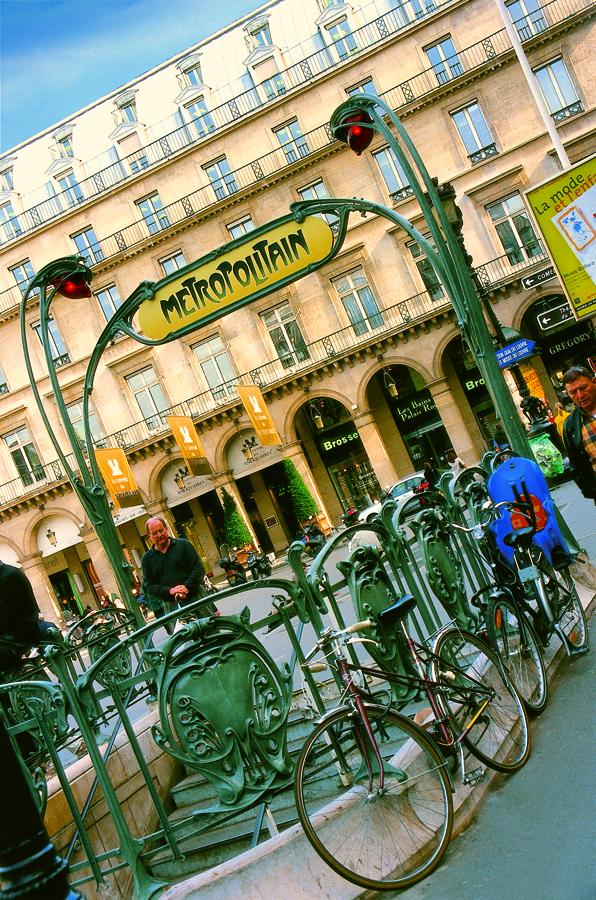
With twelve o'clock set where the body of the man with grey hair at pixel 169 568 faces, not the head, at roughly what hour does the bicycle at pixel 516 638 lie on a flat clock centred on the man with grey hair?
The bicycle is roughly at 11 o'clock from the man with grey hair.

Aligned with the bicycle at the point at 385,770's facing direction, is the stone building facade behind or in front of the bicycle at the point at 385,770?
behind

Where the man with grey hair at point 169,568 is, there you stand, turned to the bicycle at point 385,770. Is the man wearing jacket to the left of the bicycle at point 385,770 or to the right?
left

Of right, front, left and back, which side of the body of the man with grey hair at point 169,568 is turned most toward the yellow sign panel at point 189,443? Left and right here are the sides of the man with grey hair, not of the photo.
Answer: back

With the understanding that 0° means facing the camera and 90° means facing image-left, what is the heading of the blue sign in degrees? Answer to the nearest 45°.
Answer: approximately 0°

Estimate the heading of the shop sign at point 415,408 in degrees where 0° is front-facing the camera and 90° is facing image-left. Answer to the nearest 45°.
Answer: approximately 0°
